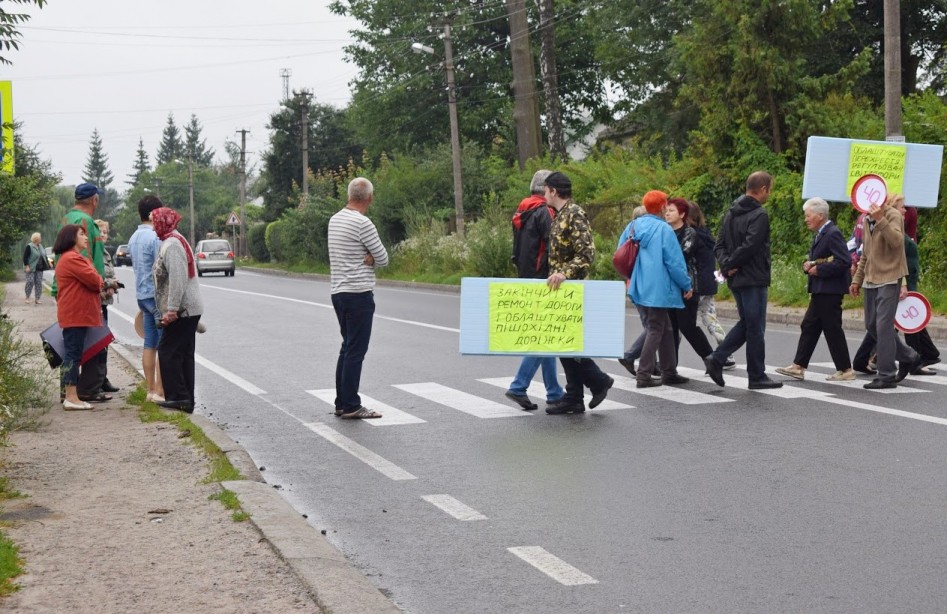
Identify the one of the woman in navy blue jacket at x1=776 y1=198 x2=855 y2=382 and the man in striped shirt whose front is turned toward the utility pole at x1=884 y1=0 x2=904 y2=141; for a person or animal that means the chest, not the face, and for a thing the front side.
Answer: the man in striped shirt

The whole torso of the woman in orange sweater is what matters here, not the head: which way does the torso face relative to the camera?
to the viewer's right

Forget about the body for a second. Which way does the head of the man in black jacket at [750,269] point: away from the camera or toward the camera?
away from the camera

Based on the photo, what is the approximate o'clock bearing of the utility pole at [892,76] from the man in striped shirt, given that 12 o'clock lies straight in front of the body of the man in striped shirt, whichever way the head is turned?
The utility pole is roughly at 12 o'clock from the man in striped shirt.

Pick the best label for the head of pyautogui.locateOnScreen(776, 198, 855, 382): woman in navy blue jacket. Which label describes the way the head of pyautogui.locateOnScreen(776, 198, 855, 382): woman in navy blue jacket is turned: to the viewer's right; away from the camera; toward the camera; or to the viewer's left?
to the viewer's left

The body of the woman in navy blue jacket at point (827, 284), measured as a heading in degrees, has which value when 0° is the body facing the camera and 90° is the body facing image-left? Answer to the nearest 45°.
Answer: approximately 90°
